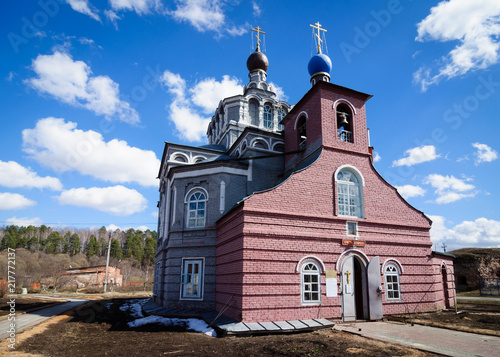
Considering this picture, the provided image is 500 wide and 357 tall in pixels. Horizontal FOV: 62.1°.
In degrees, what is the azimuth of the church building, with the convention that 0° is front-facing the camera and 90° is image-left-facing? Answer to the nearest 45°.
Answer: approximately 315°
